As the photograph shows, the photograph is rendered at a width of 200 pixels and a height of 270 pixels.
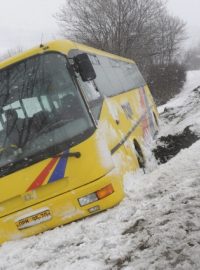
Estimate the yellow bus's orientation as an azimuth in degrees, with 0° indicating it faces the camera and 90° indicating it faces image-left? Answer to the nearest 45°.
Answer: approximately 45°

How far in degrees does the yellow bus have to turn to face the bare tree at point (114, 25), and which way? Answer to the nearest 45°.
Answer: approximately 135° to its right
